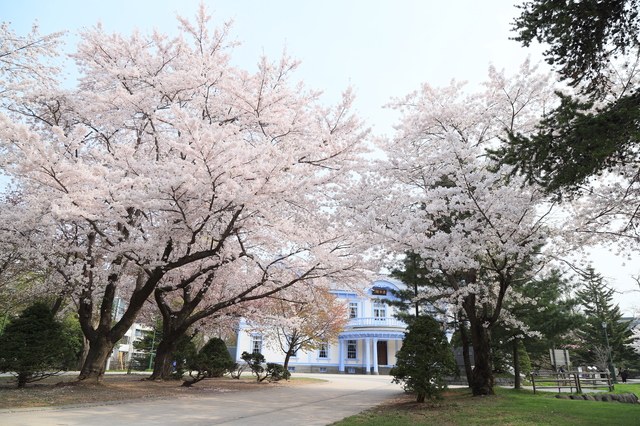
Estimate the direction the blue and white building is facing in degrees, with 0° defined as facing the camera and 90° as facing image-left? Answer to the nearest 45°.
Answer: approximately 0°

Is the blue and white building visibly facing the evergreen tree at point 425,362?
yes

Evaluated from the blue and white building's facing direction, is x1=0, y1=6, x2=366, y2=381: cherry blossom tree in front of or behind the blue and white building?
in front

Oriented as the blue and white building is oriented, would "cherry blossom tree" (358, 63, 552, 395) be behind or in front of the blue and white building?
in front

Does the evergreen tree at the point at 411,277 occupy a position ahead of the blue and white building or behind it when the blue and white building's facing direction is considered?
ahead

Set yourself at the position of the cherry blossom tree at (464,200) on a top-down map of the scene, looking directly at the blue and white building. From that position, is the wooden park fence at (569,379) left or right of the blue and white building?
right

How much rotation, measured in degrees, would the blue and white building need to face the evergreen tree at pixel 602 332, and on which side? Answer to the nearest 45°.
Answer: approximately 90° to its left
